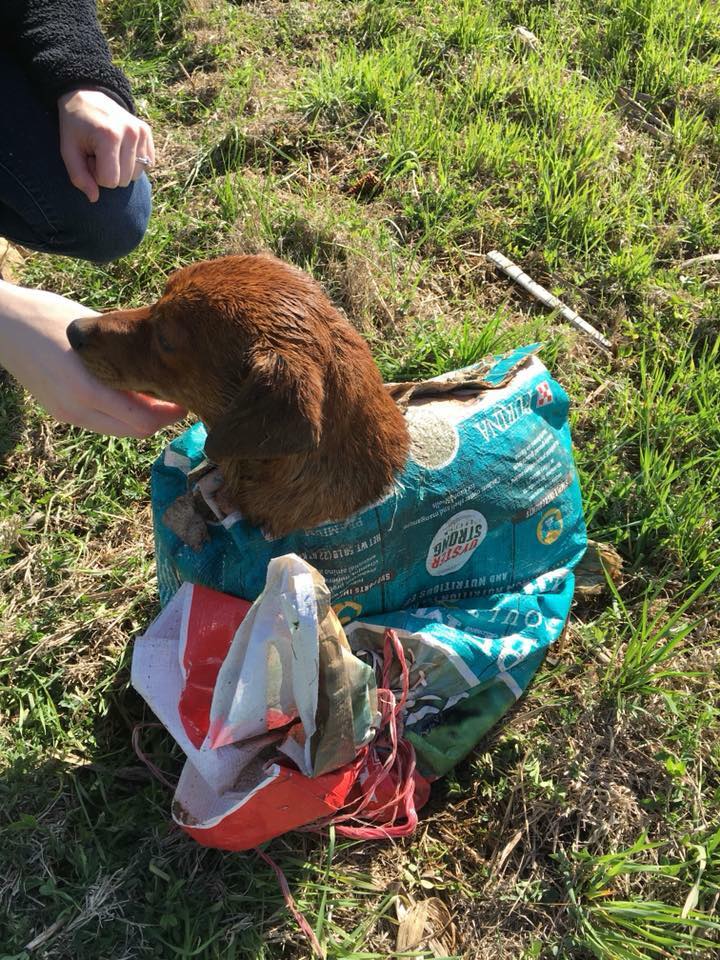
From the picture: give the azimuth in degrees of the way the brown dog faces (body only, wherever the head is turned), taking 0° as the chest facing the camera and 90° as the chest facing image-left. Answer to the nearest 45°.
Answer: approximately 90°
